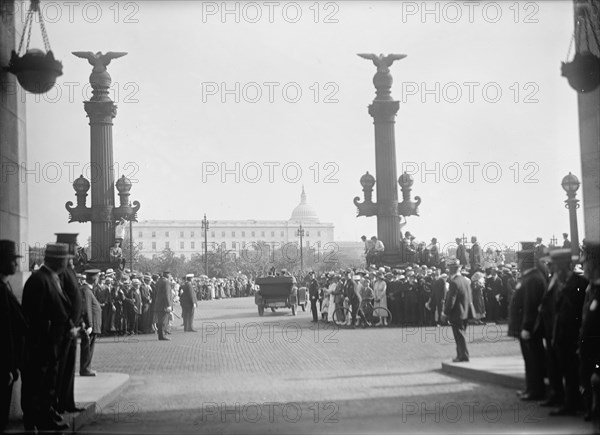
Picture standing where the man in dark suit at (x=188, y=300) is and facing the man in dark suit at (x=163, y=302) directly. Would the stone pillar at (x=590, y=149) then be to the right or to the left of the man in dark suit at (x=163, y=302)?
left

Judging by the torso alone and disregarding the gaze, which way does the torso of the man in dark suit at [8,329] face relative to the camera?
to the viewer's right

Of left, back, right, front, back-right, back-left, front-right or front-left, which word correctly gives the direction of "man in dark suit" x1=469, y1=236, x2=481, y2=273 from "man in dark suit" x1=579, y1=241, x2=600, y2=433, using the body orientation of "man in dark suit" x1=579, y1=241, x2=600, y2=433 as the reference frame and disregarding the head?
right

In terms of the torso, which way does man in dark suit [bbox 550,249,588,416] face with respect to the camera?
to the viewer's left

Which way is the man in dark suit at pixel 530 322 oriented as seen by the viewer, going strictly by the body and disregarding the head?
to the viewer's left

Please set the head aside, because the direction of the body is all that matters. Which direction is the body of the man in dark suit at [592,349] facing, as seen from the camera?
to the viewer's left

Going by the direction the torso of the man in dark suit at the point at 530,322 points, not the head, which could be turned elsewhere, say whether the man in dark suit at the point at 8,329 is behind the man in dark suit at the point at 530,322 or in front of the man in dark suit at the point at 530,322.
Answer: in front

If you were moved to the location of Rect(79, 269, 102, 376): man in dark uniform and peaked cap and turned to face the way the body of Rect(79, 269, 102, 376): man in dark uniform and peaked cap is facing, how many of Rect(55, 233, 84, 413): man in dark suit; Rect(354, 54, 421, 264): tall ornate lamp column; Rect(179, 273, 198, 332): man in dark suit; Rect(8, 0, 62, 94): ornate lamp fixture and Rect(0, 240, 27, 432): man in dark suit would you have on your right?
3

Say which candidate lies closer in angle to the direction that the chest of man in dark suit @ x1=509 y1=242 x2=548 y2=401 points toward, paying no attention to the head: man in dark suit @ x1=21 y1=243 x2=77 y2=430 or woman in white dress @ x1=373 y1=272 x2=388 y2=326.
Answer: the man in dark suit

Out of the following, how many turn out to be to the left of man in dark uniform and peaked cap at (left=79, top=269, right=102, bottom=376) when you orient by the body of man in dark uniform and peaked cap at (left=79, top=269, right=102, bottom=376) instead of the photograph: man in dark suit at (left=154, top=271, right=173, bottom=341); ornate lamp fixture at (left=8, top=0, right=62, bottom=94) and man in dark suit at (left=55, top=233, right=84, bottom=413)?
1

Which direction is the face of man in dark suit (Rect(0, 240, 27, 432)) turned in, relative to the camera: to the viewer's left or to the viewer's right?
to the viewer's right

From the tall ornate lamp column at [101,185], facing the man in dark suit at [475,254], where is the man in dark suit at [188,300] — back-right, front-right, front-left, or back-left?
front-right

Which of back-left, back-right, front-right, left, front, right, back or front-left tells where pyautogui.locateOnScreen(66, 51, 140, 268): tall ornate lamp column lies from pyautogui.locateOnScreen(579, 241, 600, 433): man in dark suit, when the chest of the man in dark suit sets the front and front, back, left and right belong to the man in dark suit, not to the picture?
front-right

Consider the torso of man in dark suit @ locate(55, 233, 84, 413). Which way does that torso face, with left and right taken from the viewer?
facing to the right of the viewer

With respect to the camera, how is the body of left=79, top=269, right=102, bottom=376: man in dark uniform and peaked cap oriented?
to the viewer's right
